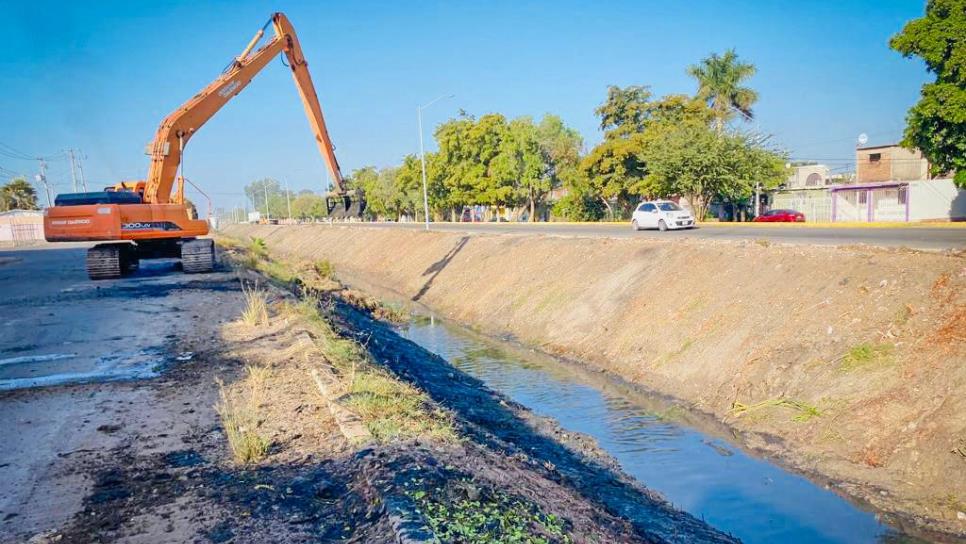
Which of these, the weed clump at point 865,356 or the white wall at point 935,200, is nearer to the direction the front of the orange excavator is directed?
the white wall

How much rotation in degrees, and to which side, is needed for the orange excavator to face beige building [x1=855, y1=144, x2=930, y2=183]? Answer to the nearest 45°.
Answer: approximately 45° to its right

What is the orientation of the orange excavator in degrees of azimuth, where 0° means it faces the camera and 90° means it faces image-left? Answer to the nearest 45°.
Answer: approximately 225°

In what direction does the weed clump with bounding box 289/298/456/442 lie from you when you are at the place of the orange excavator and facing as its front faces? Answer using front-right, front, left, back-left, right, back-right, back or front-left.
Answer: back-right

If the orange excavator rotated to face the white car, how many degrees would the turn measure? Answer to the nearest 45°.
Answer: approximately 45° to its right

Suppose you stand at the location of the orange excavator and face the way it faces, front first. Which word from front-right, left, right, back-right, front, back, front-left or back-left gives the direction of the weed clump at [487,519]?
back-right

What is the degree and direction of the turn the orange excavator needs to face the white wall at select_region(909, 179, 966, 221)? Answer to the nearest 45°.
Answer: approximately 45° to its right

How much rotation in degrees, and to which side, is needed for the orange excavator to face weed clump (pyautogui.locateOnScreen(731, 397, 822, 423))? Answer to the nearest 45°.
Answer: approximately 90° to its right
